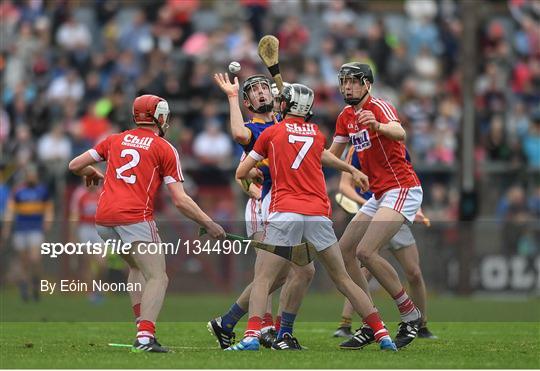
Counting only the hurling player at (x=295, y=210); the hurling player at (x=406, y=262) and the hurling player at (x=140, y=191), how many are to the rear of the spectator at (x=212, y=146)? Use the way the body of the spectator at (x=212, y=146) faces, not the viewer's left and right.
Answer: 0

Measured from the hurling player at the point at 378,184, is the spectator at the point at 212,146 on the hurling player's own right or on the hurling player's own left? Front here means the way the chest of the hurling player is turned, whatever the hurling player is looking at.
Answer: on the hurling player's own right

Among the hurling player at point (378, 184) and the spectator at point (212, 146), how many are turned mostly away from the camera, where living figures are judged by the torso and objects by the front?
0

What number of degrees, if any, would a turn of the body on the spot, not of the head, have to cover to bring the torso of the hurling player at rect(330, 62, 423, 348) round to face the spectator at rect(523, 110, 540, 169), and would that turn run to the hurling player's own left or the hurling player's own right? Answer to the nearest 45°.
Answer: approximately 135° to the hurling player's own right

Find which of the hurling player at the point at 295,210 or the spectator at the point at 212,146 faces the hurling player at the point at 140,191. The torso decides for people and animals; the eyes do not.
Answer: the spectator

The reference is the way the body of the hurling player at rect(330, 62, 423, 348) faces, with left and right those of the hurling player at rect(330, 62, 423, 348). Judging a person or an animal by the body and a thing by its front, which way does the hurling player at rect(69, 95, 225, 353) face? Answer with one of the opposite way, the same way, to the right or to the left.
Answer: the opposite way

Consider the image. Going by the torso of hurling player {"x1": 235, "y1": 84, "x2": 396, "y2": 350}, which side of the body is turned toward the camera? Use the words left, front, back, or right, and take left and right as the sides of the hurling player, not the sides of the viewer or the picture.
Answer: back

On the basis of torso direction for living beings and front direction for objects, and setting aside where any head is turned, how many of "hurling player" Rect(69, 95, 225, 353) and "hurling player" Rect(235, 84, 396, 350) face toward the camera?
0

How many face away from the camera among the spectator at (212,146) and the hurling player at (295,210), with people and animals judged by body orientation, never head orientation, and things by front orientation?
1

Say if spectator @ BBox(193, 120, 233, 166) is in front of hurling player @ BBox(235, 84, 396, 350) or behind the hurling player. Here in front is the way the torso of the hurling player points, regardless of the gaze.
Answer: in front

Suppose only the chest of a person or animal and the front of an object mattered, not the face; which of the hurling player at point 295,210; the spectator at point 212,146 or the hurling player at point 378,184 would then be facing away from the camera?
the hurling player at point 295,210

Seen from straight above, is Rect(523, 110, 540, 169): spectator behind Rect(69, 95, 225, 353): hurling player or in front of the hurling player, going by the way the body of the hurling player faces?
in front

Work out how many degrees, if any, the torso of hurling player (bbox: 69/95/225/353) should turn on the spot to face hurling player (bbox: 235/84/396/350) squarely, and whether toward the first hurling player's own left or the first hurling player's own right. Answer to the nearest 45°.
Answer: approximately 45° to the first hurling player's own right

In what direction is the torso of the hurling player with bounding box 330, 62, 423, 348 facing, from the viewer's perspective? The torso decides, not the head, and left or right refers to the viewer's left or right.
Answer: facing the viewer and to the left of the viewer

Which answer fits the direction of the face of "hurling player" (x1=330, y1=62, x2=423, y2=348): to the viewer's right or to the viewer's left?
to the viewer's left

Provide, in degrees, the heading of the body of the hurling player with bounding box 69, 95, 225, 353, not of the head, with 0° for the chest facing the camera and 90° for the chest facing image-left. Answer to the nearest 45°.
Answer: approximately 225°

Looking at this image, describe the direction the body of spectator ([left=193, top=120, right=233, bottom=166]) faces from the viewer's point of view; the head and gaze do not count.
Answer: toward the camera

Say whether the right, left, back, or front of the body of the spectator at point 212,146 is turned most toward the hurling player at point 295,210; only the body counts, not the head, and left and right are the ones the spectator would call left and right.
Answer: front

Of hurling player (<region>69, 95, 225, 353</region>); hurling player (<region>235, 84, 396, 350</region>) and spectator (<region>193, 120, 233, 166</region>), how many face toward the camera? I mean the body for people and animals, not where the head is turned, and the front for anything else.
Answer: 1
